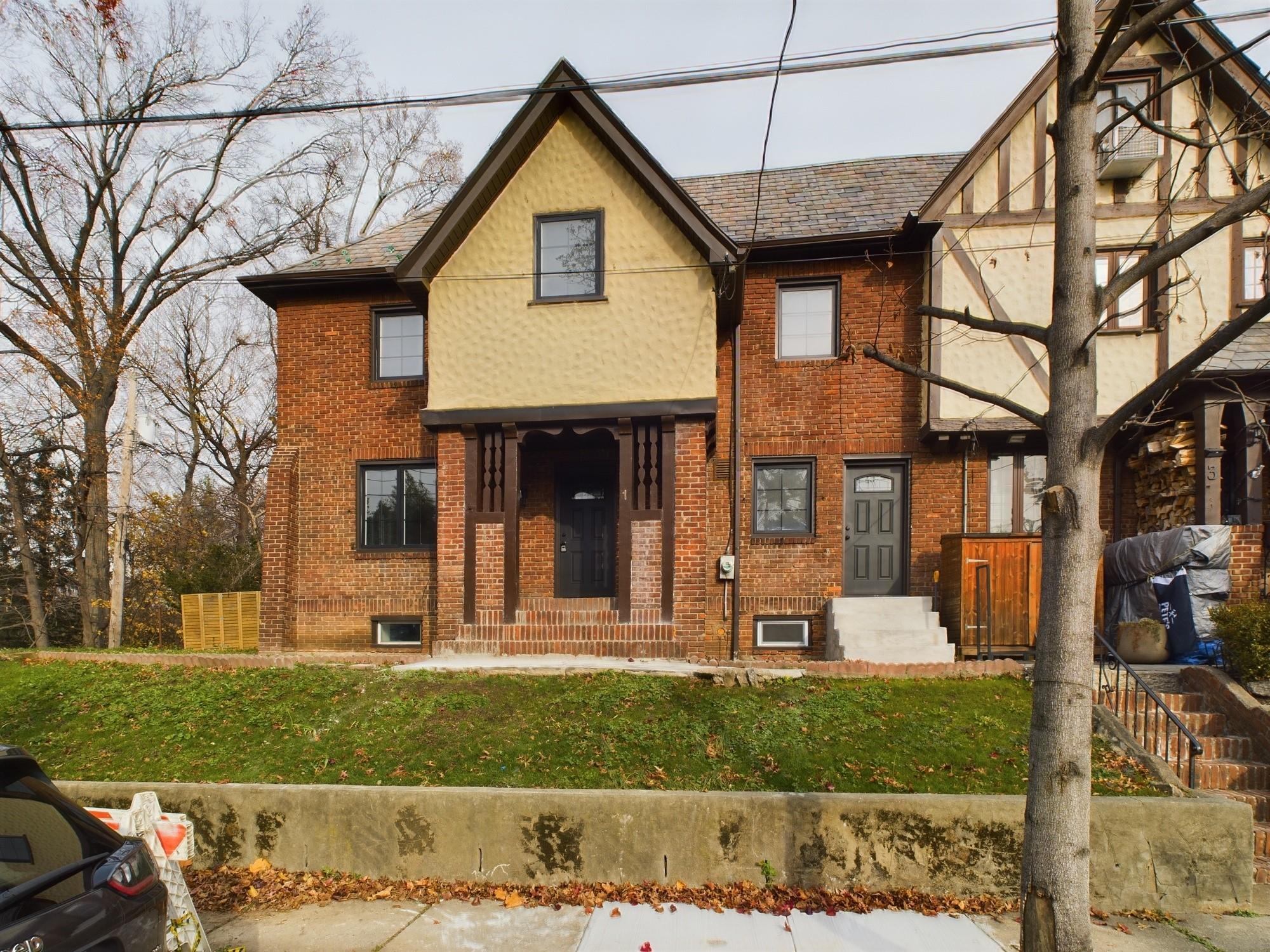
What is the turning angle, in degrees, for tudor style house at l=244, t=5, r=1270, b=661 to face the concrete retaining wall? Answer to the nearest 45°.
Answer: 0° — it already faces it

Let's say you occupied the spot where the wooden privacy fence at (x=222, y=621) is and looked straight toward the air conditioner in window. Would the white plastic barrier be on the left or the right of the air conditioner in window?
right

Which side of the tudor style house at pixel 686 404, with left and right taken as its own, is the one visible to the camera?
front

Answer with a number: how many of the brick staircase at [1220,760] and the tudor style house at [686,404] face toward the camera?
2

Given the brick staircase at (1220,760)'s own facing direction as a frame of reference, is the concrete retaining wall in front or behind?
in front

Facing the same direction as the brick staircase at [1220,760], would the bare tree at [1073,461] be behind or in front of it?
in front

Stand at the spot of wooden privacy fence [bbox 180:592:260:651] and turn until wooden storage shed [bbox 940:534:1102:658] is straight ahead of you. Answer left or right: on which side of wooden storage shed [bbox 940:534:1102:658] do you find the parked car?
right

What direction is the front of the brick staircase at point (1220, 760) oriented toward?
toward the camera
